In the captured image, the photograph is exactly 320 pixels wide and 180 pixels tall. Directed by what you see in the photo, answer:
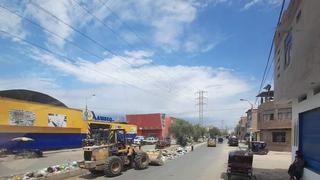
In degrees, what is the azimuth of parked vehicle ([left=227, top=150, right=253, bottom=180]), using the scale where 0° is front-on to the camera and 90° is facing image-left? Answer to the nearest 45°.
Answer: approximately 180°

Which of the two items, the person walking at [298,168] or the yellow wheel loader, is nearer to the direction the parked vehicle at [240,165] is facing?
the yellow wheel loader

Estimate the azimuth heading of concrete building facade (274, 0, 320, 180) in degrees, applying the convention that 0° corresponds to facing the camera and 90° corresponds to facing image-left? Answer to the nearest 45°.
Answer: approximately 45°

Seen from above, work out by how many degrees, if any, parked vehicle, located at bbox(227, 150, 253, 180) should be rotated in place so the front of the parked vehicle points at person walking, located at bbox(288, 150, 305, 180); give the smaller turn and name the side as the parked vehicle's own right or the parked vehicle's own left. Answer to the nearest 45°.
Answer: approximately 135° to the parked vehicle's own right

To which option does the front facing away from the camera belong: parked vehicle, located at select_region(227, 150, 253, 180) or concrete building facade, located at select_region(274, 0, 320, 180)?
the parked vehicle

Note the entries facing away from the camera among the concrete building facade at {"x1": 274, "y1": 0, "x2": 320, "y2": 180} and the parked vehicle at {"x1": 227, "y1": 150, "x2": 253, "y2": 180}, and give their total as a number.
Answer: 1

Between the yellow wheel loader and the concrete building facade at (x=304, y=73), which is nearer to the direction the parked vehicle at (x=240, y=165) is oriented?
the yellow wheel loader

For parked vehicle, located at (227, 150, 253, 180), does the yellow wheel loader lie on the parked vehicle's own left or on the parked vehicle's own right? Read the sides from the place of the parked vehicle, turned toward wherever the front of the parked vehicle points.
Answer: on the parked vehicle's own left
